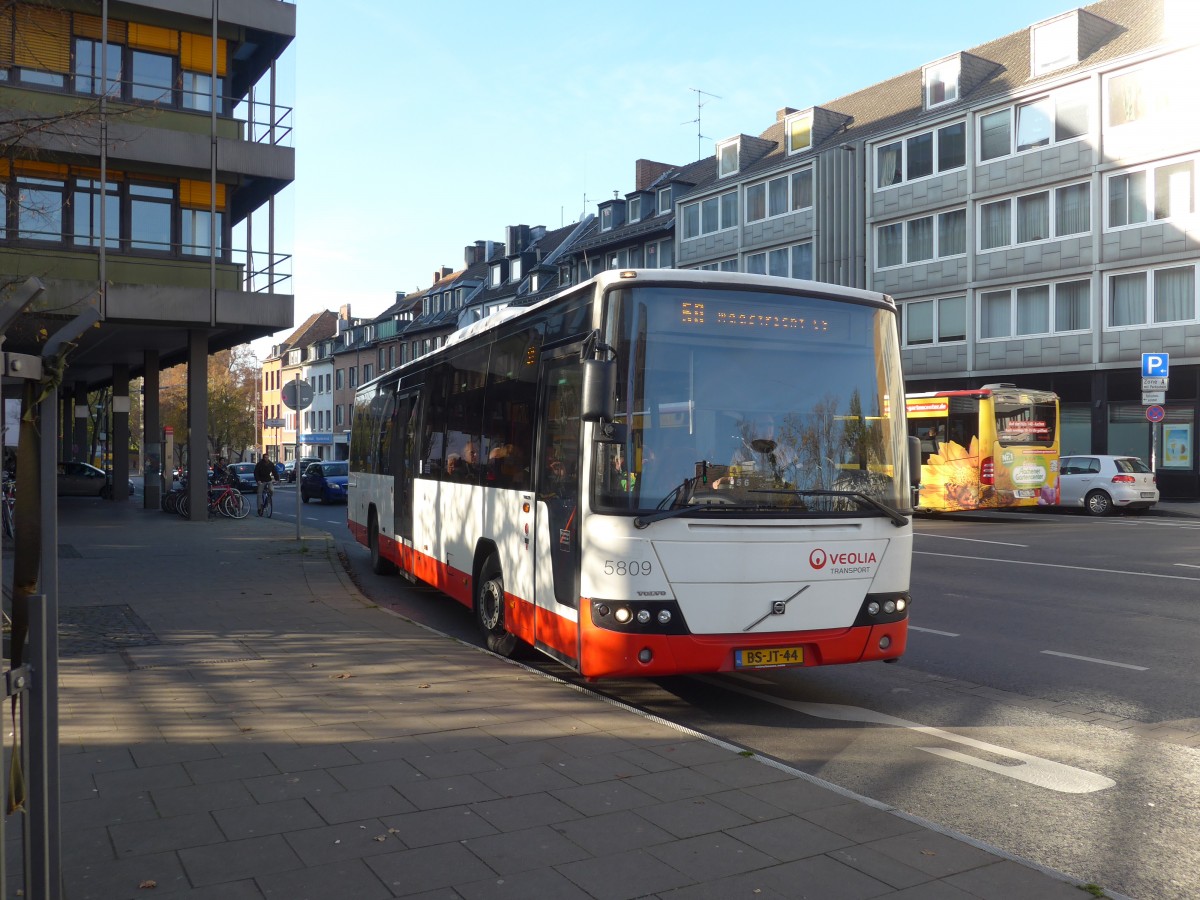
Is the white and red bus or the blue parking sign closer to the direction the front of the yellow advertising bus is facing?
the blue parking sign

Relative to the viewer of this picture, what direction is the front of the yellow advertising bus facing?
facing away from the viewer and to the left of the viewer

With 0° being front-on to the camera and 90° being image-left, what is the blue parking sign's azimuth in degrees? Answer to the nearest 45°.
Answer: approximately 0°

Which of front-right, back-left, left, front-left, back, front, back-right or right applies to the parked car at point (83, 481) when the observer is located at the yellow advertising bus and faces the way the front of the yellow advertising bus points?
front-left

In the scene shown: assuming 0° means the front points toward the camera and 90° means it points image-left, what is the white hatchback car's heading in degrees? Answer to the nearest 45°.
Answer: approximately 135°

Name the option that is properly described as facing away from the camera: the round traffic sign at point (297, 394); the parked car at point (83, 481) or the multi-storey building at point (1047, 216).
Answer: the round traffic sign

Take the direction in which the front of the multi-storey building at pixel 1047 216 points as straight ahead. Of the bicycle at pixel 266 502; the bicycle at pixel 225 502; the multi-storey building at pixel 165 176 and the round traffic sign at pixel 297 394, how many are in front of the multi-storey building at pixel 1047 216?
4

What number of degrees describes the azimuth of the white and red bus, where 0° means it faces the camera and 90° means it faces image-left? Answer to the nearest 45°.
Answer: approximately 315°

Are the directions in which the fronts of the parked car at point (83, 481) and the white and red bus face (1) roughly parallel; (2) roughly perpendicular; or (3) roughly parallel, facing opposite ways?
roughly perpendicular

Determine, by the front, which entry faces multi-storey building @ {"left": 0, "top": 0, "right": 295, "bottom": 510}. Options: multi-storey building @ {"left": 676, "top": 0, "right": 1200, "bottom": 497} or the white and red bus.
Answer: multi-storey building @ {"left": 676, "top": 0, "right": 1200, "bottom": 497}

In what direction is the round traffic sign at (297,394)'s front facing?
away from the camera

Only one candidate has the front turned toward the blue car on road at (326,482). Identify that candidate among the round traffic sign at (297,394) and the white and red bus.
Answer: the round traffic sign
